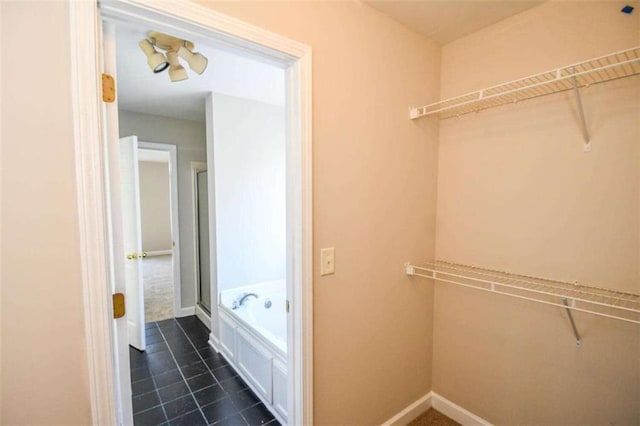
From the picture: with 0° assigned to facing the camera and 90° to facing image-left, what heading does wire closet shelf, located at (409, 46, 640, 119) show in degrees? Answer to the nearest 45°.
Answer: approximately 45°

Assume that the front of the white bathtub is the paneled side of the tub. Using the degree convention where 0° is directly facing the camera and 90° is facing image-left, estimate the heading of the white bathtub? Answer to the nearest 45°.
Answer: approximately 45°

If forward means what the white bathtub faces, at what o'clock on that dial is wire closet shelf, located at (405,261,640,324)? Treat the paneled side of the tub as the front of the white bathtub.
The wire closet shelf is roughly at 9 o'clock from the white bathtub.

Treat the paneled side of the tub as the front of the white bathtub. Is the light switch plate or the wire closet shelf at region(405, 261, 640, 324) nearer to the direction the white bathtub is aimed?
the light switch plate

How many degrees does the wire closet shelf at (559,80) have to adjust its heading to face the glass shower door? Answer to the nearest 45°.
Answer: approximately 45° to its right

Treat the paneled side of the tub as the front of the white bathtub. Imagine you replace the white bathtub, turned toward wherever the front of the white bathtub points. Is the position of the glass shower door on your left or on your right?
on your right

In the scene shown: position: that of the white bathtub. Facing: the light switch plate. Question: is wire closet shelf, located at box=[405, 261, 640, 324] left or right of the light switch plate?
left

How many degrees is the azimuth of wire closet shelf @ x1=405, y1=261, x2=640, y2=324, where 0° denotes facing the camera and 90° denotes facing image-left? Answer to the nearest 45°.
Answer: approximately 45°
